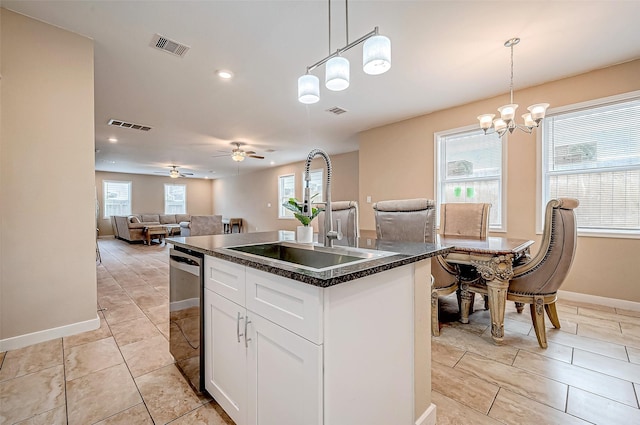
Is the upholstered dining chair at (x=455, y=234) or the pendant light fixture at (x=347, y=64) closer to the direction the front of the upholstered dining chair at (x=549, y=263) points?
the upholstered dining chair

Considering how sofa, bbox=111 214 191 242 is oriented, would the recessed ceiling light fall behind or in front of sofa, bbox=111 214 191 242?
in front

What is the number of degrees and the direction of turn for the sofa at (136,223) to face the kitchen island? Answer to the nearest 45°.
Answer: approximately 45° to its right

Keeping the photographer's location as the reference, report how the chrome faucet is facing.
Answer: facing the viewer and to the left of the viewer

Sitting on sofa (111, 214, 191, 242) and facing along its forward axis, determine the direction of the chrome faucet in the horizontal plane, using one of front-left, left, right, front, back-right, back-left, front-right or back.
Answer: front-right

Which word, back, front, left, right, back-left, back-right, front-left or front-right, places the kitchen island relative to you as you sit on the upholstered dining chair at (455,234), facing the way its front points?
front-left

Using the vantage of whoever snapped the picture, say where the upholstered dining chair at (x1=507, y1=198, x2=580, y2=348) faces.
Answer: facing away from the viewer and to the left of the viewer

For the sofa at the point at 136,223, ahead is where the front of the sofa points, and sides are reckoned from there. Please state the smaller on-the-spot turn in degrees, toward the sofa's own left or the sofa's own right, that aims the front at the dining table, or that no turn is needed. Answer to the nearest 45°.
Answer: approximately 45° to the sofa's own right

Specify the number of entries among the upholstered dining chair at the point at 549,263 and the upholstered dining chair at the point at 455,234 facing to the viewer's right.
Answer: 0

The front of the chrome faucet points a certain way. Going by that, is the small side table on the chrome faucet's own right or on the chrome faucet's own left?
on the chrome faucet's own right

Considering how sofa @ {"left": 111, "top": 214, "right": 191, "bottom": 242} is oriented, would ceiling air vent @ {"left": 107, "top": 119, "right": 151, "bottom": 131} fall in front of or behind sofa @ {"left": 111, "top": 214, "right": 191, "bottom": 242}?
in front

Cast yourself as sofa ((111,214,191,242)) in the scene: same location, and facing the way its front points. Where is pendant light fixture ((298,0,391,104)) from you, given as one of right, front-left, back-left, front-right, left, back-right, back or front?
front-right

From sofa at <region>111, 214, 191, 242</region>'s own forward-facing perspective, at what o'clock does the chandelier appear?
The chandelier is roughly at 1 o'clock from the sofa.
